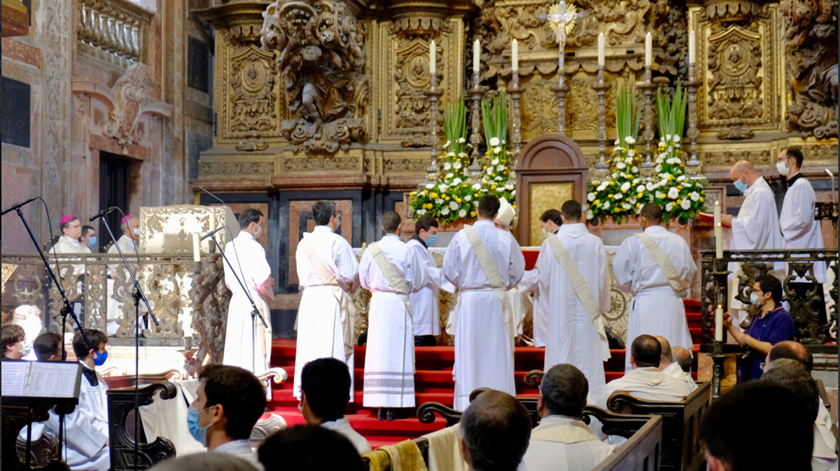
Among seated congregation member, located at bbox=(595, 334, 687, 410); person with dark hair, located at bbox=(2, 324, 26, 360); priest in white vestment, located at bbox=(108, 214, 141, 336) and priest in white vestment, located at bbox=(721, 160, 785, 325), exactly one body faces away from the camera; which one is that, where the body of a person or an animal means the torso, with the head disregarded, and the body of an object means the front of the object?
the seated congregation member

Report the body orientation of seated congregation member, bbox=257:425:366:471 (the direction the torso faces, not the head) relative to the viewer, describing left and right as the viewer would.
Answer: facing away from the viewer

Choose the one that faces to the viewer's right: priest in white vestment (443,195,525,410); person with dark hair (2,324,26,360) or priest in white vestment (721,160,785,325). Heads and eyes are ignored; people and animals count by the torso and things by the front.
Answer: the person with dark hair

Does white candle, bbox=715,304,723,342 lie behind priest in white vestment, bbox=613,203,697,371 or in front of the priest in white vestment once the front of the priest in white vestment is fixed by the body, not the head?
behind

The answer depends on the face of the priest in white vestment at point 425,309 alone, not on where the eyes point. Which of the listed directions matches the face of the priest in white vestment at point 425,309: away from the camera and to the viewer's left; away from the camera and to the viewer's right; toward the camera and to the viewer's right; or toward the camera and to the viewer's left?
toward the camera and to the viewer's right

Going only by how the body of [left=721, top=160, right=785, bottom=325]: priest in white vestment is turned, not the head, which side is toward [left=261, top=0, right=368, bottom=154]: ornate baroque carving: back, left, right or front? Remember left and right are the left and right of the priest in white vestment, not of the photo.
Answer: front

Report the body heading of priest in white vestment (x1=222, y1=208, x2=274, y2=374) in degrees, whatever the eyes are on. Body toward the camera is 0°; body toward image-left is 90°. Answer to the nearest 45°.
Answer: approximately 225°

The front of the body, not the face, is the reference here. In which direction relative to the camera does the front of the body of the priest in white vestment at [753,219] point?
to the viewer's left

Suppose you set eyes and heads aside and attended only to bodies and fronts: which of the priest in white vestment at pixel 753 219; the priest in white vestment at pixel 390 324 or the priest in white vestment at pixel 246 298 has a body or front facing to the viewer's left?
the priest in white vestment at pixel 753 219

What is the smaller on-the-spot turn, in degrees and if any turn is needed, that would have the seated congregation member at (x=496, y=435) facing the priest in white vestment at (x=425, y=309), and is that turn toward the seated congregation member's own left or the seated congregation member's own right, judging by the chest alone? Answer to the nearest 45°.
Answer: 0° — they already face them

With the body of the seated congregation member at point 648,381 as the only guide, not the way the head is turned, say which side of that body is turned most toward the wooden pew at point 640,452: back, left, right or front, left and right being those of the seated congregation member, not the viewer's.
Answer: back

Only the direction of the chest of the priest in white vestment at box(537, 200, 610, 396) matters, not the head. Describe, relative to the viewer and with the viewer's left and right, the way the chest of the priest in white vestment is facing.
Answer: facing away from the viewer

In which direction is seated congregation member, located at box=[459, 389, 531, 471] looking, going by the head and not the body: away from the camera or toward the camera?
away from the camera

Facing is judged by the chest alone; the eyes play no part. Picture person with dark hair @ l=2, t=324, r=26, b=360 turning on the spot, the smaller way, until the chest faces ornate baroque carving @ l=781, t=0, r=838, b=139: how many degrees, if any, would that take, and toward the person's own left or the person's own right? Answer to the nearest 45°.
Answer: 0° — they already face it
